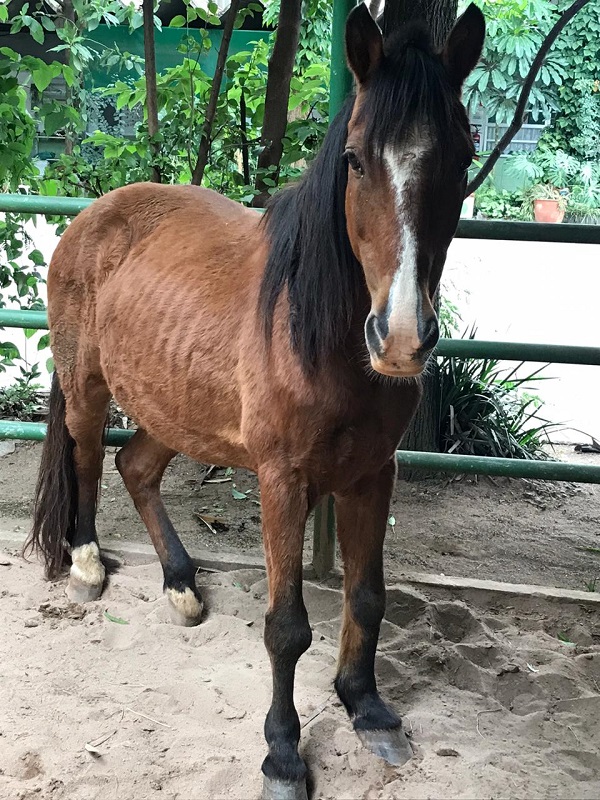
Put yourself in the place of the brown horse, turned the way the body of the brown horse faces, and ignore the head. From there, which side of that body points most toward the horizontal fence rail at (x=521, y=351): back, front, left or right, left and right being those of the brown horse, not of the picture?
left

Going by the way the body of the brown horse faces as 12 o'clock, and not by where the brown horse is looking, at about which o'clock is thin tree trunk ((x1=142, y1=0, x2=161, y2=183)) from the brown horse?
The thin tree trunk is roughly at 7 o'clock from the brown horse.

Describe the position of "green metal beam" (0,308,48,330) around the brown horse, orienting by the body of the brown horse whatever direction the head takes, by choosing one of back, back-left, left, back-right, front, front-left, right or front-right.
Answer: back

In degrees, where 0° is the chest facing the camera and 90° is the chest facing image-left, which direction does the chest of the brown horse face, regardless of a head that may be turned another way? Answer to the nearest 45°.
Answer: approximately 315°

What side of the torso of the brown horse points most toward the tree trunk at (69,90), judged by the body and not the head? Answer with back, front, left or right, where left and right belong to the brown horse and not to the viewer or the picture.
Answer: back

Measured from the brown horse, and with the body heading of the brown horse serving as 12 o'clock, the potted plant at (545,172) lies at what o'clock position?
The potted plant is roughly at 8 o'clock from the brown horse.

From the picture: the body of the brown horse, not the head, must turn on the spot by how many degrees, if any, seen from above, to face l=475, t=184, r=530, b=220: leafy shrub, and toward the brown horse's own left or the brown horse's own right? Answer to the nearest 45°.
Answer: approximately 135° to the brown horse's own left

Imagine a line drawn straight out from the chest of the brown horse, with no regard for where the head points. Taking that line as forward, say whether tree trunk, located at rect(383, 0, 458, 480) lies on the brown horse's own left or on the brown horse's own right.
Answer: on the brown horse's own left

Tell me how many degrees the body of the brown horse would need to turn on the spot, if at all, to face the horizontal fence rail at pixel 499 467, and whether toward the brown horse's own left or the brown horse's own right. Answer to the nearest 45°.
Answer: approximately 90° to the brown horse's own left
